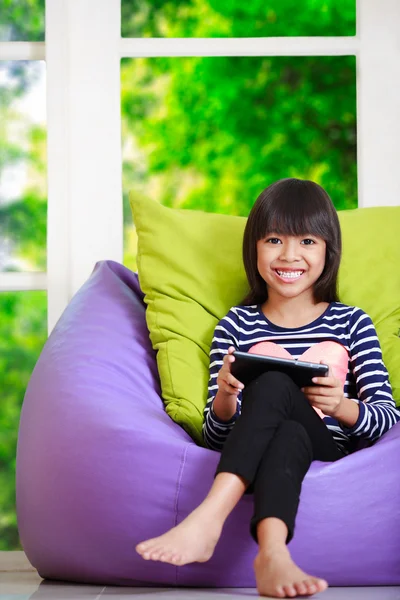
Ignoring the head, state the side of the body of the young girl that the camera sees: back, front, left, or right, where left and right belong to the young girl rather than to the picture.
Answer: front
